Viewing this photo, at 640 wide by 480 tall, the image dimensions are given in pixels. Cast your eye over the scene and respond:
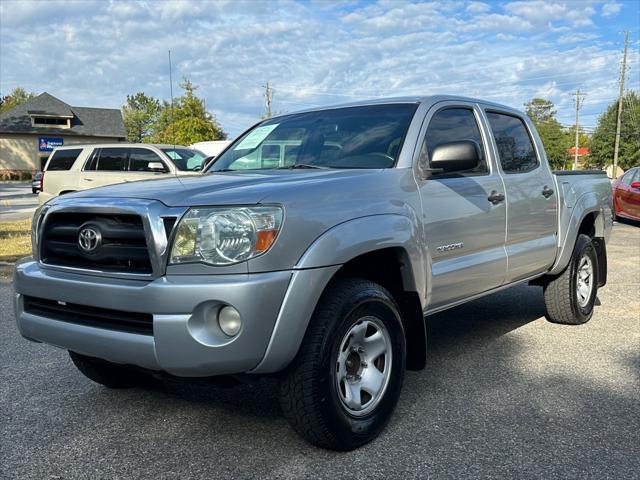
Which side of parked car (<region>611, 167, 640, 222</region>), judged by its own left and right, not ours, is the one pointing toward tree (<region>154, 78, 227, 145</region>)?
back

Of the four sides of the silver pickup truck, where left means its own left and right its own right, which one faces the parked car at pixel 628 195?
back

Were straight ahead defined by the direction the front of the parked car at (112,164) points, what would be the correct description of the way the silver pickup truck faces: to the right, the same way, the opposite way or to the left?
to the right

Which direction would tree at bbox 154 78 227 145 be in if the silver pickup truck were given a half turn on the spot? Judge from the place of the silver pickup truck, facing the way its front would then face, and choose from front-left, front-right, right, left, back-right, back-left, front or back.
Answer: front-left

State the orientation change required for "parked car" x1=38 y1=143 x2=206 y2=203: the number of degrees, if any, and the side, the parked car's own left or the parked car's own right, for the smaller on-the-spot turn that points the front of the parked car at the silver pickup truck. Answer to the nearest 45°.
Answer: approximately 45° to the parked car's own right

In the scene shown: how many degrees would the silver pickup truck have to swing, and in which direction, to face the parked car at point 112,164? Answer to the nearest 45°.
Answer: approximately 135° to its right

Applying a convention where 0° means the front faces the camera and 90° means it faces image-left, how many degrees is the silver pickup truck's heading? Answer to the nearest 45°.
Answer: approximately 45°
